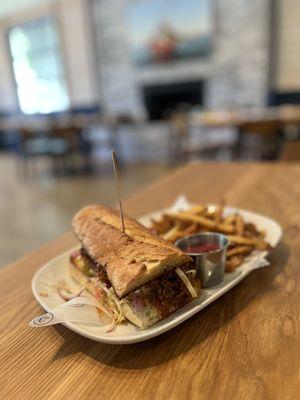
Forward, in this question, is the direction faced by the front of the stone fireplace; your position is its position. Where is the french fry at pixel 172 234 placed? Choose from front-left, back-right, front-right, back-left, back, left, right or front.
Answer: front

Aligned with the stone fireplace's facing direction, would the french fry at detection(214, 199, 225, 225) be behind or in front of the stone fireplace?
in front

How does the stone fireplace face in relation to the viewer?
toward the camera

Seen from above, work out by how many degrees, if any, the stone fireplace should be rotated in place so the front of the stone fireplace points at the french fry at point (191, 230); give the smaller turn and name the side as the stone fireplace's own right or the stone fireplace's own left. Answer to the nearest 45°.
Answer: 0° — it already faces it

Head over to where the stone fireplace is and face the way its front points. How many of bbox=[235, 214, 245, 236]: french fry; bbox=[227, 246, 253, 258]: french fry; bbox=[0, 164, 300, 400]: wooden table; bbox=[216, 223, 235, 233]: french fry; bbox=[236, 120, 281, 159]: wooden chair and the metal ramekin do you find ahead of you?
6

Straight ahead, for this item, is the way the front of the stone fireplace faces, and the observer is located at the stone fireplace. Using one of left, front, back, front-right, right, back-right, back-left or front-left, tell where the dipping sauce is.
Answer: front

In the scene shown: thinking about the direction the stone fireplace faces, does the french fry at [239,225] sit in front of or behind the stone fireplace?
in front

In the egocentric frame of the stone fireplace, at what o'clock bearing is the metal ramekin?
The metal ramekin is roughly at 12 o'clock from the stone fireplace.

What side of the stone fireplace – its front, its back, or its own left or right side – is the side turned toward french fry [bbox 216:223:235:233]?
front

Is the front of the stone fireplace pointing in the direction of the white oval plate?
yes

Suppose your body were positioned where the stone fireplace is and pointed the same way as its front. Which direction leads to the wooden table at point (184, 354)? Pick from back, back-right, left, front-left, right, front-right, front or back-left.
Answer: front

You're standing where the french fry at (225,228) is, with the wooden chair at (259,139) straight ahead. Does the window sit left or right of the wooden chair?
left

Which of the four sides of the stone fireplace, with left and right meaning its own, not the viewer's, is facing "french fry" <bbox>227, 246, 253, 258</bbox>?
front
